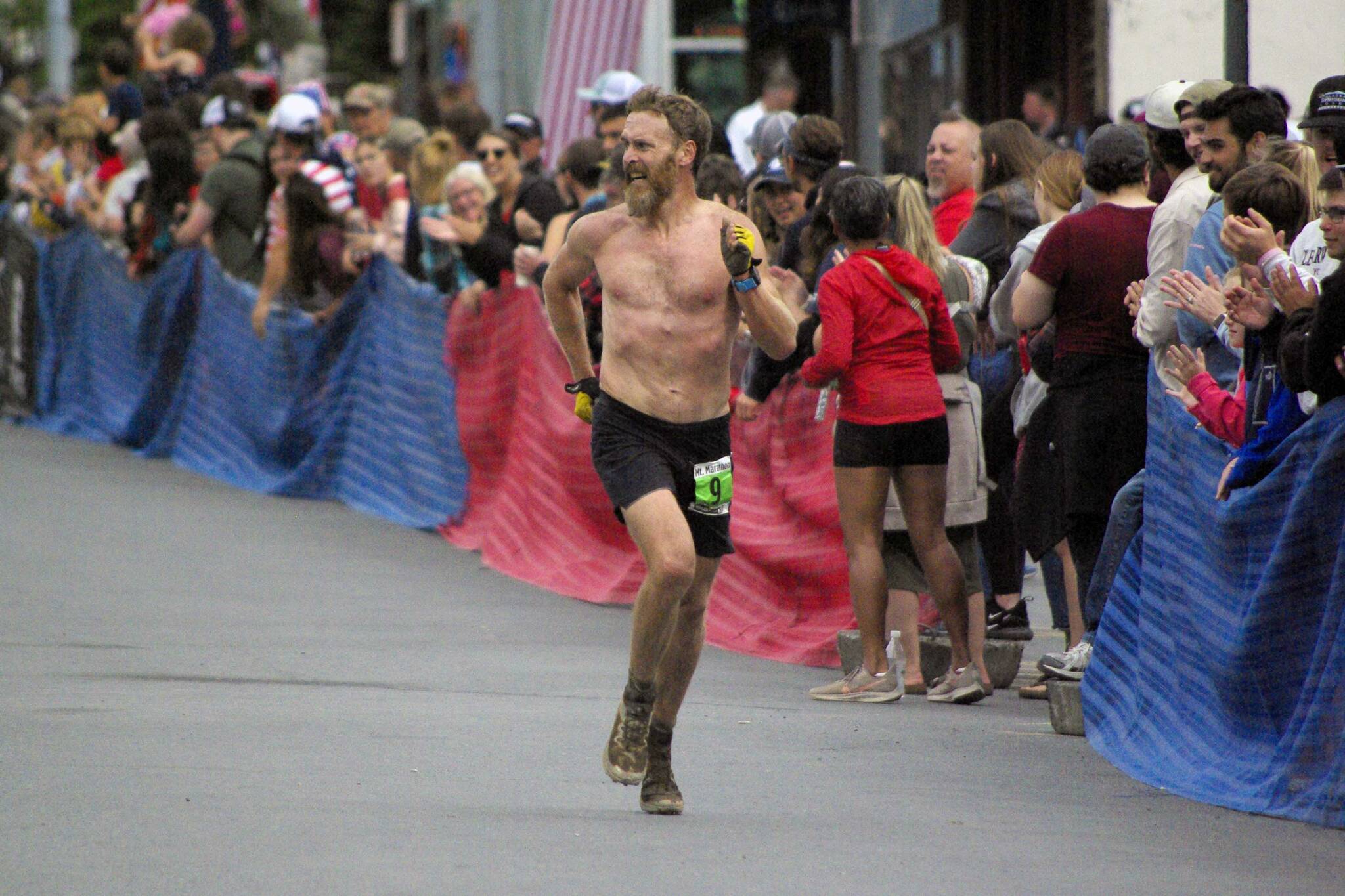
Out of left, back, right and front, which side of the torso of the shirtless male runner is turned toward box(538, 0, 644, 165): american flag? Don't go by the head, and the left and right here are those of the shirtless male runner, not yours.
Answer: back

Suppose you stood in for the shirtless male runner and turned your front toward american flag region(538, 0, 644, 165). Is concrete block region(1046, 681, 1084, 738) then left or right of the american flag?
right

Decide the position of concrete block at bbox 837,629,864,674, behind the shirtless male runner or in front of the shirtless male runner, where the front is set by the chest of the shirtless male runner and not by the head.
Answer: behind

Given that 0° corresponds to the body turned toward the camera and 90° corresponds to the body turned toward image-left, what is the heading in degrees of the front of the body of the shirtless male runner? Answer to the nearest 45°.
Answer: approximately 0°

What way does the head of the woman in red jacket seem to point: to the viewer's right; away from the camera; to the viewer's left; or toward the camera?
away from the camera

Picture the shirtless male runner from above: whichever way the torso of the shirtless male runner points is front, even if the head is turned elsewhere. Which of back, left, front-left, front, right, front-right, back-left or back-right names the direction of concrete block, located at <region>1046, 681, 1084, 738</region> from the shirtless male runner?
back-left
